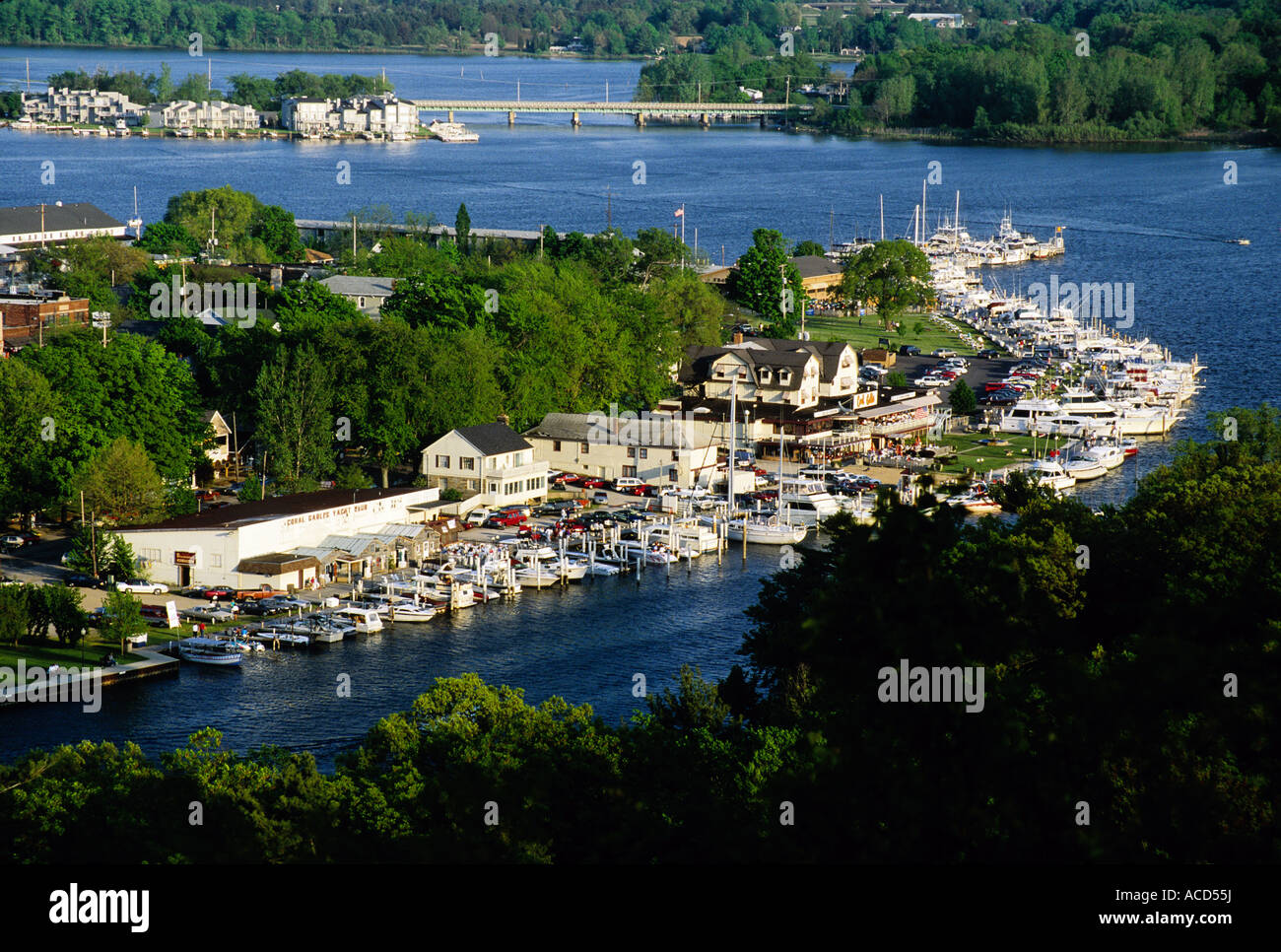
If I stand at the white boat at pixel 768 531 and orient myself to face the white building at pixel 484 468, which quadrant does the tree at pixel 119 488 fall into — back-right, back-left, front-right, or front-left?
front-left

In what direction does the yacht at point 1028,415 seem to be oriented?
to the viewer's right

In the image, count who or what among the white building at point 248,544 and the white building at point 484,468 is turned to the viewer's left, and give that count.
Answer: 0

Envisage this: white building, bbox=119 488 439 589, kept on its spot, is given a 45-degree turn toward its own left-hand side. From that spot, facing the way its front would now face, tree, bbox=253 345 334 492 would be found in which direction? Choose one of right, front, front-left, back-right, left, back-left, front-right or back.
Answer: left

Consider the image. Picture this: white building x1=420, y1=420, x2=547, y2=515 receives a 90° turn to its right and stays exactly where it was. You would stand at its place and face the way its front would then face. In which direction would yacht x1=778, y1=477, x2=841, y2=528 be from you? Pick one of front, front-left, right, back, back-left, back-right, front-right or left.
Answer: back-left

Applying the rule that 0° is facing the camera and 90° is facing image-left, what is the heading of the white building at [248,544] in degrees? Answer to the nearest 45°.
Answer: approximately 315°

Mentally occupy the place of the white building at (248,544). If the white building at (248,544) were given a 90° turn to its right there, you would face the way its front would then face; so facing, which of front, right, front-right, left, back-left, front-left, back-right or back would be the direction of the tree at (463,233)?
back-right

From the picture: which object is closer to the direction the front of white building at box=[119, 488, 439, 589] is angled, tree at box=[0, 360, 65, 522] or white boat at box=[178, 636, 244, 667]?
the white boat
